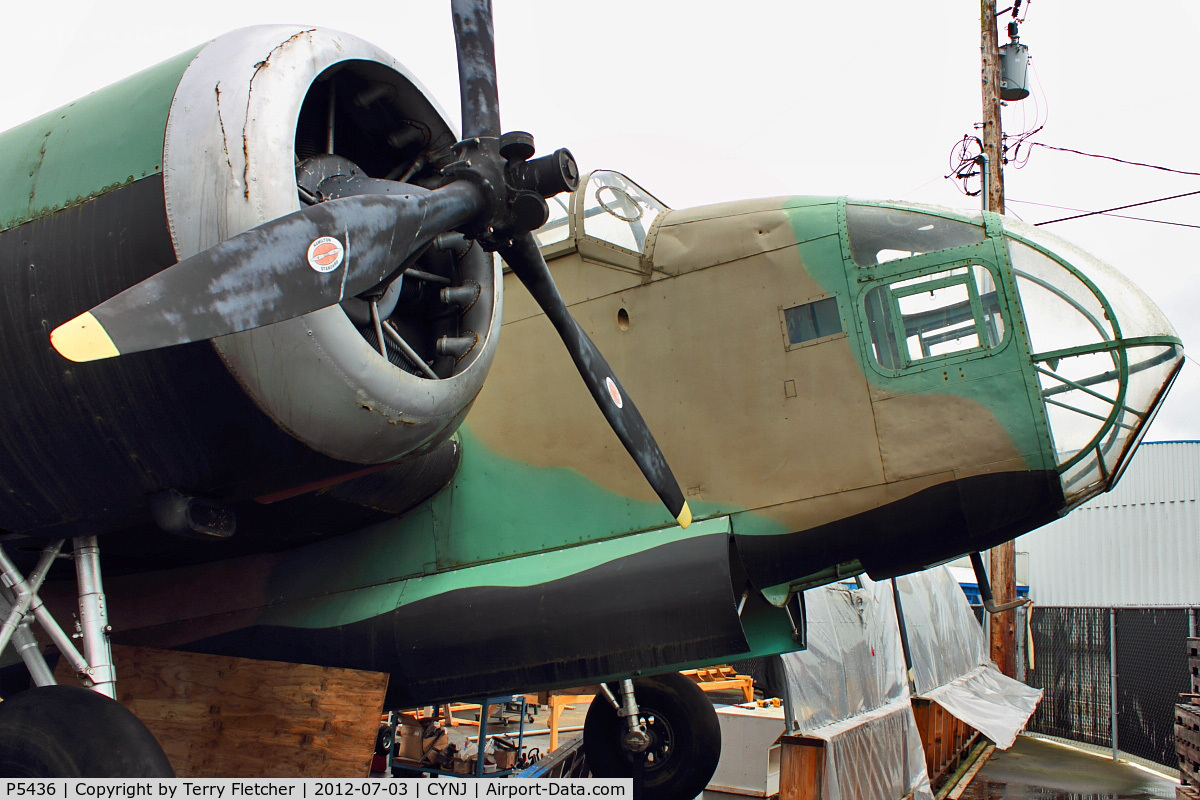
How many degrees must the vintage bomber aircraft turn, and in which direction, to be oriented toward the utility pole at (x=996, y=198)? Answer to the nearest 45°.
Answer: approximately 90° to its left

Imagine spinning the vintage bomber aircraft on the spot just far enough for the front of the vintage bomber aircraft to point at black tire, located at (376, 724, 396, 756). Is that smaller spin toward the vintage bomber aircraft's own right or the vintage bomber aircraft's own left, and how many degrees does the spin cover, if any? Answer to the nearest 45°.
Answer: approximately 135° to the vintage bomber aircraft's own left

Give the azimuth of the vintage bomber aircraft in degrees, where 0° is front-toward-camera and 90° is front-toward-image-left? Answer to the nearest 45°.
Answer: approximately 315°

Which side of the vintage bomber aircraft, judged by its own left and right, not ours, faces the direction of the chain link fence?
left
